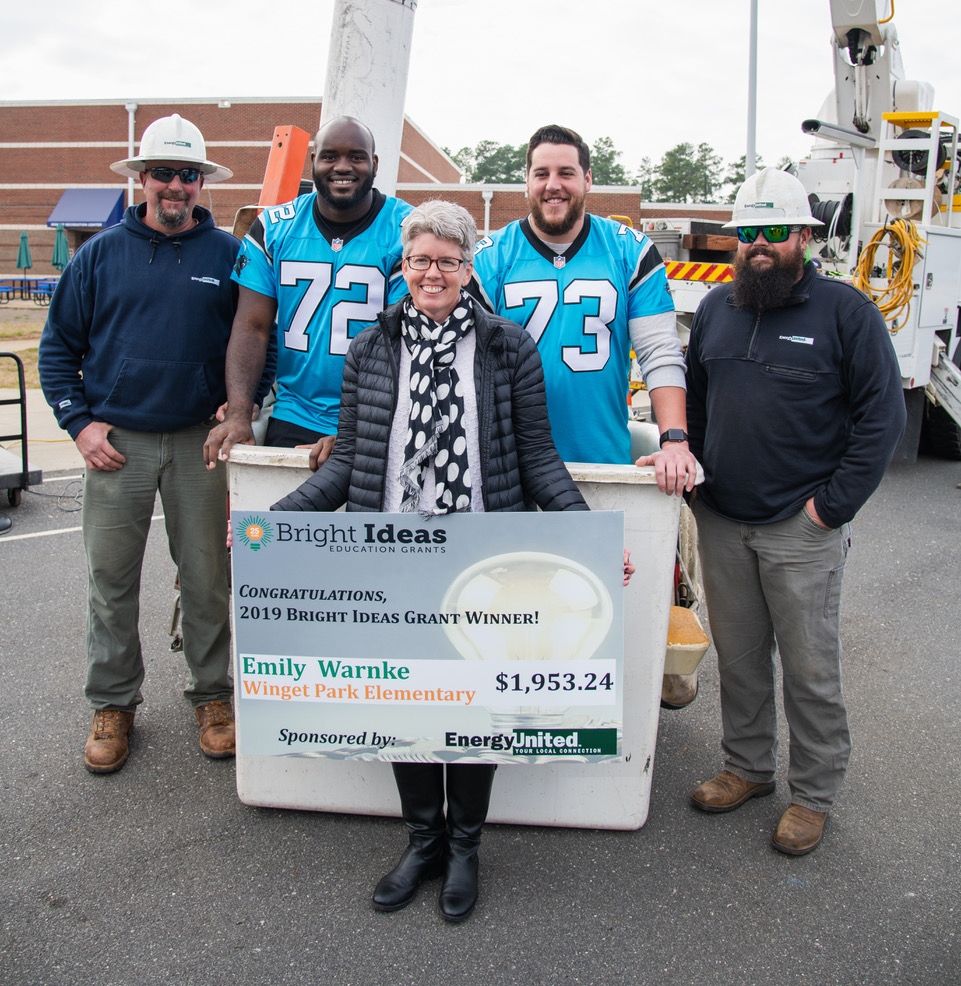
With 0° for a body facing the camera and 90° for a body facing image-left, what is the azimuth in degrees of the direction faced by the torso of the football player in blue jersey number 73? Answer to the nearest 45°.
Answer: approximately 0°

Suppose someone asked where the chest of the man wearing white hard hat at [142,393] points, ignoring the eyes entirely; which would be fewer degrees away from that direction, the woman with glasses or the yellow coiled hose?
the woman with glasses

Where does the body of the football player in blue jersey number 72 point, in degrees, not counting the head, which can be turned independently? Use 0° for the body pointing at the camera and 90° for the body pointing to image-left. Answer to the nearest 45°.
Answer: approximately 0°

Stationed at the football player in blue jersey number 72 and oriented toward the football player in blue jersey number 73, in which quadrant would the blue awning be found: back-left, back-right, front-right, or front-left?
back-left
